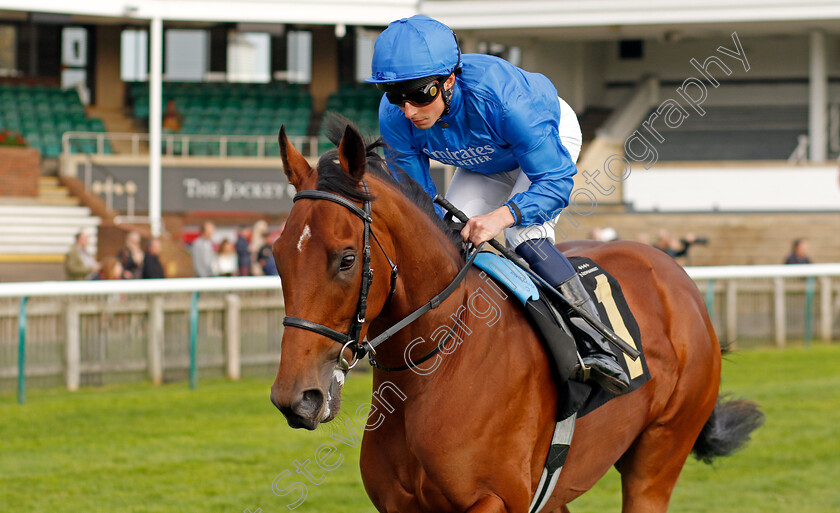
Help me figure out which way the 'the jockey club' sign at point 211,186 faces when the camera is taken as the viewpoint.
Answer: facing the viewer

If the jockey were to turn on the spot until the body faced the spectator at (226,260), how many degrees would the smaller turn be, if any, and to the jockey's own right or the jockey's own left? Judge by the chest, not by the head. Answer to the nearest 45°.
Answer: approximately 135° to the jockey's own right

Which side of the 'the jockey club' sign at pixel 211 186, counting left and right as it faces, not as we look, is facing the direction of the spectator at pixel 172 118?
back

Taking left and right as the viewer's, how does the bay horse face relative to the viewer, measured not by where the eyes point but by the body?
facing the viewer and to the left of the viewer

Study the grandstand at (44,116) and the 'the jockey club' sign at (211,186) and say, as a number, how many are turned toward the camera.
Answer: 2

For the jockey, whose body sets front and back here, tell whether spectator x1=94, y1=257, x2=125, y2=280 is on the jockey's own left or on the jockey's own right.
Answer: on the jockey's own right

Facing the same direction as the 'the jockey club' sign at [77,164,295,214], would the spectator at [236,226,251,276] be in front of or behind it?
in front

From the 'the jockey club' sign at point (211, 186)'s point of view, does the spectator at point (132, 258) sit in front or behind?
in front

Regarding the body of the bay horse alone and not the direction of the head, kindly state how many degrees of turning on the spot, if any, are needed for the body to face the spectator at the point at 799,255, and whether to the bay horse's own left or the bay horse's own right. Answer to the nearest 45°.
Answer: approximately 135° to the bay horse's own right

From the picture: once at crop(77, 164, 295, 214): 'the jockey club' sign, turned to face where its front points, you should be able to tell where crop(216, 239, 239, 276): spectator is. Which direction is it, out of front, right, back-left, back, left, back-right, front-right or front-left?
front

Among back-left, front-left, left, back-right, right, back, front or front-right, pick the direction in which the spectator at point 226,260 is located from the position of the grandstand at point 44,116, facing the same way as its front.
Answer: front

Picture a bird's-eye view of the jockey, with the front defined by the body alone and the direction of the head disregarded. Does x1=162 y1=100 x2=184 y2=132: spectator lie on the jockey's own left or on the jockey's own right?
on the jockey's own right

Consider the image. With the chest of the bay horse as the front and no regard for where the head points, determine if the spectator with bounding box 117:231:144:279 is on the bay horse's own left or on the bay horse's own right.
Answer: on the bay horse's own right
